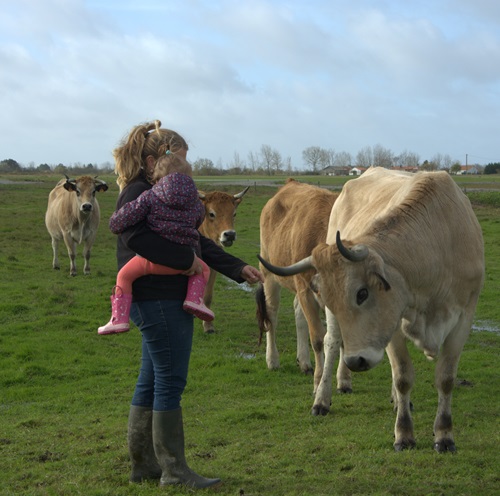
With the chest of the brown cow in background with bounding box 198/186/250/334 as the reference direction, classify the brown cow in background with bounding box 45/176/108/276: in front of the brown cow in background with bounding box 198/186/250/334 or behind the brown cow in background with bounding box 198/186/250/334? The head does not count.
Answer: behind

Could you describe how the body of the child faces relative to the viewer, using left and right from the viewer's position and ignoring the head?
facing away from the viewer and to the left of the viewer

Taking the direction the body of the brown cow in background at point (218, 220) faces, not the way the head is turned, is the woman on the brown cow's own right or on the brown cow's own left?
on the brown cow's own right

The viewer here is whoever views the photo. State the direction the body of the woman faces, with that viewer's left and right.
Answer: facing to the right of the viewer

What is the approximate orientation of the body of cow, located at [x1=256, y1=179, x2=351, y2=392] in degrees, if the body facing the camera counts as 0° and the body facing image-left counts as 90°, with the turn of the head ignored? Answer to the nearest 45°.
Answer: approximately 315°

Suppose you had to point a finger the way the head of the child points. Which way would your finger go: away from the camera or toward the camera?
away from the camera

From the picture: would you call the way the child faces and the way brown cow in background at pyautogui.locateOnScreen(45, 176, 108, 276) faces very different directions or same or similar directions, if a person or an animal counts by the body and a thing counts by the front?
very different directions
